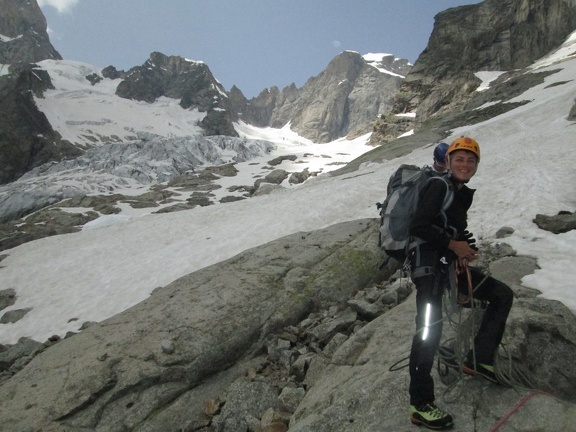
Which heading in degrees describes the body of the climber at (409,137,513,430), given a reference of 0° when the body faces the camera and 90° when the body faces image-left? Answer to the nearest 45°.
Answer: approximately 315°
